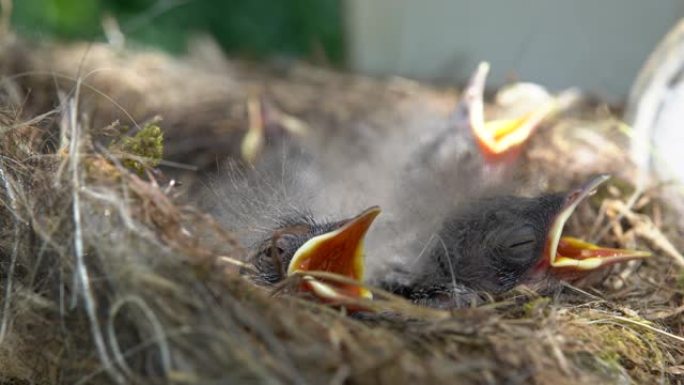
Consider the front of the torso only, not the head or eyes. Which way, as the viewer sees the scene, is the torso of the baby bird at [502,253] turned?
to the viewer's right
